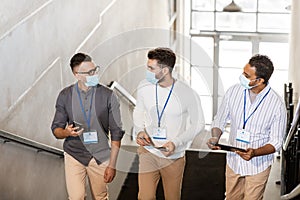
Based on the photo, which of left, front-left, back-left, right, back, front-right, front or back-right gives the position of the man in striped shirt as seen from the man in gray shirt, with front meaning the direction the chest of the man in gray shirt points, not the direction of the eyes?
left

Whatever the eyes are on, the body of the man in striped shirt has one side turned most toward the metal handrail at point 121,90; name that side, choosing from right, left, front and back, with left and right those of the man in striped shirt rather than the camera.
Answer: right

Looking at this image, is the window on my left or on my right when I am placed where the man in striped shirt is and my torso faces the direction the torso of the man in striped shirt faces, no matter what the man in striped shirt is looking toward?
on my right

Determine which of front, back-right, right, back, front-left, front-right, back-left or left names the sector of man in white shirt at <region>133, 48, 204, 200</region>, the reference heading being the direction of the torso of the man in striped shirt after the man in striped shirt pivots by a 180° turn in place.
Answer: back-left

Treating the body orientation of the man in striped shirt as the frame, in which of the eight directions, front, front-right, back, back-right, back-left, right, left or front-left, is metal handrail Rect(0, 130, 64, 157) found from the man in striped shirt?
front-right

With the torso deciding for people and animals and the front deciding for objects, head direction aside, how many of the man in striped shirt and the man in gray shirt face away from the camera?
0

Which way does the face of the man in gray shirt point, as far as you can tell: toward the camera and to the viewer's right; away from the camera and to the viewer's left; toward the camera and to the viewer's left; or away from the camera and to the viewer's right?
toward the camera and to the viewer's right

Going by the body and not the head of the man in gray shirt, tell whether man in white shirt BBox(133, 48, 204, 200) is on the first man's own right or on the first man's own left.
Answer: on the first man's own left

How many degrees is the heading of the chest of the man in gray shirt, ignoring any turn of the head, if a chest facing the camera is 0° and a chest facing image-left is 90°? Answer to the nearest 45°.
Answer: approximately 0°

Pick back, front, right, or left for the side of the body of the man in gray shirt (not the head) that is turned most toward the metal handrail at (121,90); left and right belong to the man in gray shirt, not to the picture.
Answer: back

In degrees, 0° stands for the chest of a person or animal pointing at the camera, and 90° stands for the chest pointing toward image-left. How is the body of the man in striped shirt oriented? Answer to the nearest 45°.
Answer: approximately 45°
